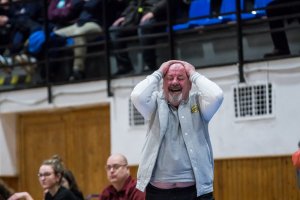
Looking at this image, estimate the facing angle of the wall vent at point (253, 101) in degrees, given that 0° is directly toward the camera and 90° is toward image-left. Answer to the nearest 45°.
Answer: approximately 0°

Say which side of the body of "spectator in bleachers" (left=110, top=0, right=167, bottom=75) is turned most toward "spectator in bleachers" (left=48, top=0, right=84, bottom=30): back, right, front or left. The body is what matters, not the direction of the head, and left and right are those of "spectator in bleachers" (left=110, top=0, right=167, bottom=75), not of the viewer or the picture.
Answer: right

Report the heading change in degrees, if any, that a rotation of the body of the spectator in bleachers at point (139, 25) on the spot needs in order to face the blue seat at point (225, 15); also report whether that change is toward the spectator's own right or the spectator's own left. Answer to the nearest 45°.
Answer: approximately 90° to the spectator's own left

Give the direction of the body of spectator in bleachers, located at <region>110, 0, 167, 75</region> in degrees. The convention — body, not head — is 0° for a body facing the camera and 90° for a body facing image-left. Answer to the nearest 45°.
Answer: approximately 45°

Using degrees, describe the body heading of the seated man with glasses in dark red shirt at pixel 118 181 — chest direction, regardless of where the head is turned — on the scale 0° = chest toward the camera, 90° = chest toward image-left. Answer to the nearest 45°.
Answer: approximately 45°
